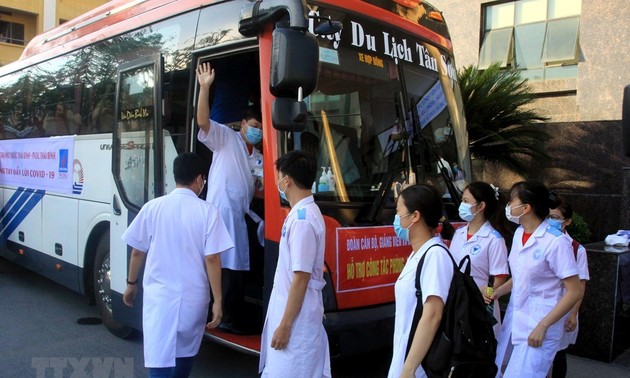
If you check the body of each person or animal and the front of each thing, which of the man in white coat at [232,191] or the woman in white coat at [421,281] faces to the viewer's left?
the woman in white coat

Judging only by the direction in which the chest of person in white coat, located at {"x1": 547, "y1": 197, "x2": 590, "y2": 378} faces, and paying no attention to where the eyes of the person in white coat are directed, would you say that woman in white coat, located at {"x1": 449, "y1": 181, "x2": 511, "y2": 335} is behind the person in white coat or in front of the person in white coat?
in front

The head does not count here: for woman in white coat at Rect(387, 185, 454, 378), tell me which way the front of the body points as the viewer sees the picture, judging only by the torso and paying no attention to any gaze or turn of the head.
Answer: to the viewer's left

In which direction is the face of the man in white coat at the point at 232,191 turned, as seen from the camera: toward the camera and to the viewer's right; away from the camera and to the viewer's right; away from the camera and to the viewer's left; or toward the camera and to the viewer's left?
toward the camera and to the viewer's right

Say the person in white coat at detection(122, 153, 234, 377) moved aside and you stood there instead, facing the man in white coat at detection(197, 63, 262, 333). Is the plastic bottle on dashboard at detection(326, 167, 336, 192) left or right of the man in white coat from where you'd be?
right

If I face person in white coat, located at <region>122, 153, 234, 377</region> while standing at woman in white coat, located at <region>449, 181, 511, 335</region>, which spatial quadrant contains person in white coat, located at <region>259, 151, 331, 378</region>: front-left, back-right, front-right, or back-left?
front-left

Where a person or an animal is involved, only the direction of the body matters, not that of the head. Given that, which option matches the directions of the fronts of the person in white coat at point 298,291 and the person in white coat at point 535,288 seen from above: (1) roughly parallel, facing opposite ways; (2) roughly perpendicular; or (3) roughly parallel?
roughly parallel

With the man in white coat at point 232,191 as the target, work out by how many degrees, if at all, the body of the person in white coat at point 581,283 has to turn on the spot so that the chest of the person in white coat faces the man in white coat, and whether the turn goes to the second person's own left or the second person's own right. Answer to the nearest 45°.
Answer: approximately 45° to the second person's own right

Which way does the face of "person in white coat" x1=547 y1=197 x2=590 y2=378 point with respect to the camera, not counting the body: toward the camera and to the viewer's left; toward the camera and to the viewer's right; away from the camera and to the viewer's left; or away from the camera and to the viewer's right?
toward the camera and to the viewer's left

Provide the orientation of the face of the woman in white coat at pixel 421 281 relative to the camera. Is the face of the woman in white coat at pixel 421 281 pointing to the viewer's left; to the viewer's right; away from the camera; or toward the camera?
to the viewer's left

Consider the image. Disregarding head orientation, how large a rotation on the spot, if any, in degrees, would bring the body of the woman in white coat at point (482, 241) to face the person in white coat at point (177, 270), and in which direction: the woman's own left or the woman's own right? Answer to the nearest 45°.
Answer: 0° — they already face them
